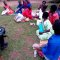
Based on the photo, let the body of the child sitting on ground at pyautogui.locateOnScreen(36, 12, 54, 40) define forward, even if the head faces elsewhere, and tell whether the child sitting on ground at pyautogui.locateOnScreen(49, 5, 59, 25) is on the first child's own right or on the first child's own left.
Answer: on the first child's own right

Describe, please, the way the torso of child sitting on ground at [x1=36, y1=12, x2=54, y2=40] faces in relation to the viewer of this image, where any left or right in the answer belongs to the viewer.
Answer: facing to the left of the viewer

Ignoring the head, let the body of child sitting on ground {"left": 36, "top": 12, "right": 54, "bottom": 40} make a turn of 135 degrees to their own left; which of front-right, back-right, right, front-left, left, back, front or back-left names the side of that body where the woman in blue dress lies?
front-right
